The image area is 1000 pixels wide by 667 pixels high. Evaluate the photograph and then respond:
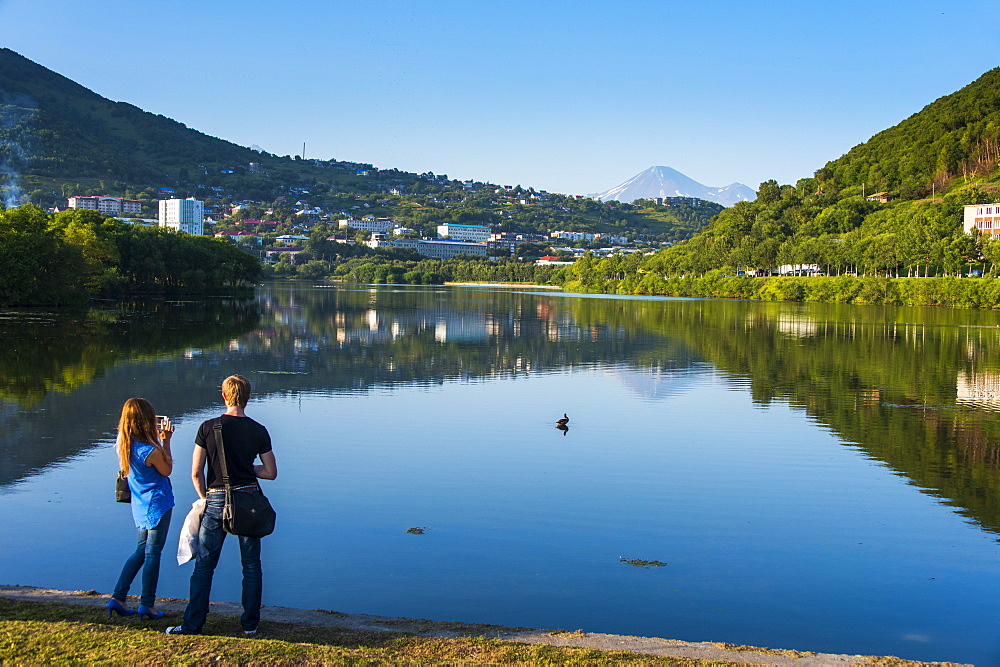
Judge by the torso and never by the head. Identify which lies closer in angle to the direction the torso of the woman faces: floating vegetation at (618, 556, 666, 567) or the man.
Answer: the floating vegetation

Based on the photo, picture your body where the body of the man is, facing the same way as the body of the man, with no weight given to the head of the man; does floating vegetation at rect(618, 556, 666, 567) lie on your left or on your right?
on your right

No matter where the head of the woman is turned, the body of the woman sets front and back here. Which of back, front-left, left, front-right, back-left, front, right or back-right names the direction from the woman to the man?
right

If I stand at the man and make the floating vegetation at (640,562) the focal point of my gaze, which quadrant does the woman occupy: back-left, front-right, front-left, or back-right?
back-left

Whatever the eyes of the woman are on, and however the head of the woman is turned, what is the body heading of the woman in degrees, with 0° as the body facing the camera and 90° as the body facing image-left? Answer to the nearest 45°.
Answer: approximately 225°

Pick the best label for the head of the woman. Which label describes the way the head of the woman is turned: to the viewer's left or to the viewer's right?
to the viewer's right

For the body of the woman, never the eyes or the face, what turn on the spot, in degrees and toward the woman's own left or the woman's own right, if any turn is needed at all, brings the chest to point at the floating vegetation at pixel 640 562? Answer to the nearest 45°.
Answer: approximately 45° to the woman's own right

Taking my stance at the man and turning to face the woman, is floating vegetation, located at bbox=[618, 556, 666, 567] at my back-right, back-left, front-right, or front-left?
back-right

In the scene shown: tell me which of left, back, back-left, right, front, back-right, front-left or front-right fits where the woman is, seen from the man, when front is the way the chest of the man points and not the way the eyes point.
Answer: front-left

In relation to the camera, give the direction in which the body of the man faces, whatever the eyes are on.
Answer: away from the camera
